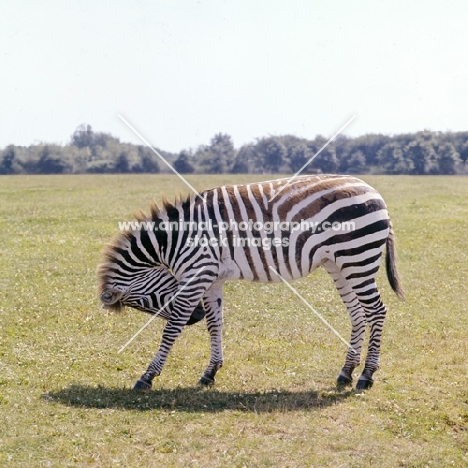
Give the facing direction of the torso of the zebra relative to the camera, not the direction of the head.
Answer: to the viewer's left
